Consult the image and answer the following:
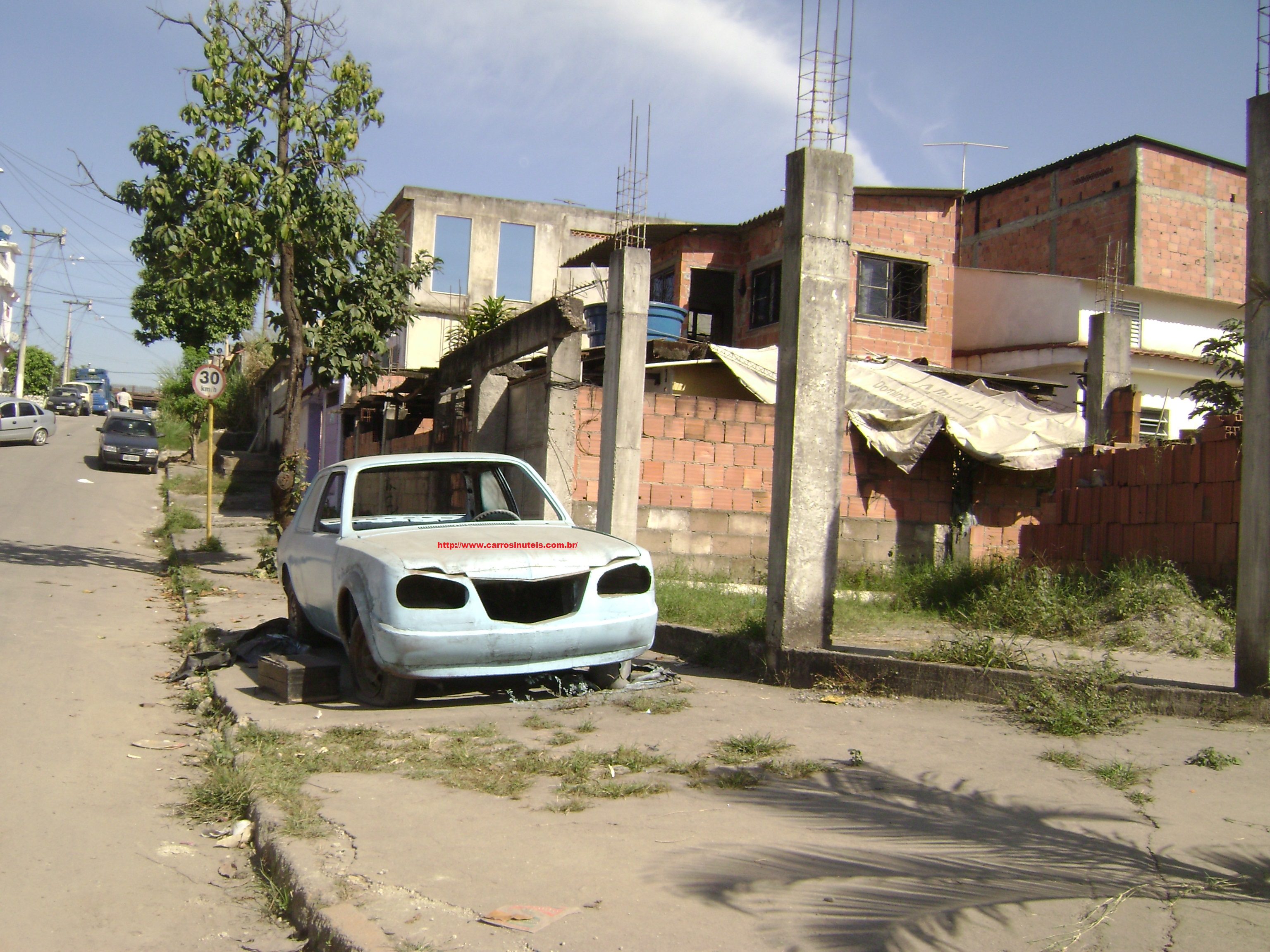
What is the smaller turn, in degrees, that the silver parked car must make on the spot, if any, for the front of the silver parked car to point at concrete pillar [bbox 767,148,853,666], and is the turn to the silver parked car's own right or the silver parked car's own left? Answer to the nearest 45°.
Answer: approximately 45° to the silver parked car's own left

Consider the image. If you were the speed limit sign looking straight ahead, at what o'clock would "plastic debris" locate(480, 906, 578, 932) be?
The plastic debris is roughly at 12 o'clock from the speed limit sign.

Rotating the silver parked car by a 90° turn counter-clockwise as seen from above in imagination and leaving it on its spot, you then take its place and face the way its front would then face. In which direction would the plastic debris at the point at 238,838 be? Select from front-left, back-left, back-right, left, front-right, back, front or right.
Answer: front-right

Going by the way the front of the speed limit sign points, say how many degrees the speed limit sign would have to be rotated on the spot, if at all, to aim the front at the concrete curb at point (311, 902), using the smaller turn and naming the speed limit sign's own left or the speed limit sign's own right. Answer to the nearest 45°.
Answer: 0° — it already faces it

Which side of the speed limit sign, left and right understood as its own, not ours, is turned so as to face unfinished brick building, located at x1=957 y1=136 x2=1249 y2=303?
left

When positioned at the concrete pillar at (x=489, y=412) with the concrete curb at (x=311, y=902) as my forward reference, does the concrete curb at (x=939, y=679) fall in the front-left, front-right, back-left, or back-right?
front-left

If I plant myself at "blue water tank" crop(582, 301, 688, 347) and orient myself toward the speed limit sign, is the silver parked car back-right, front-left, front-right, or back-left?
front-right

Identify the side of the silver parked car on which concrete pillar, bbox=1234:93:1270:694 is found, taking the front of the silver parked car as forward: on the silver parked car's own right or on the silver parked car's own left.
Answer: on the silver parked car's own left

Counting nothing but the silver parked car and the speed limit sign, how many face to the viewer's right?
0

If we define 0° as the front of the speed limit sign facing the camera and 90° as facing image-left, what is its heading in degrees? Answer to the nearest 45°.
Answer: approximately 0°
